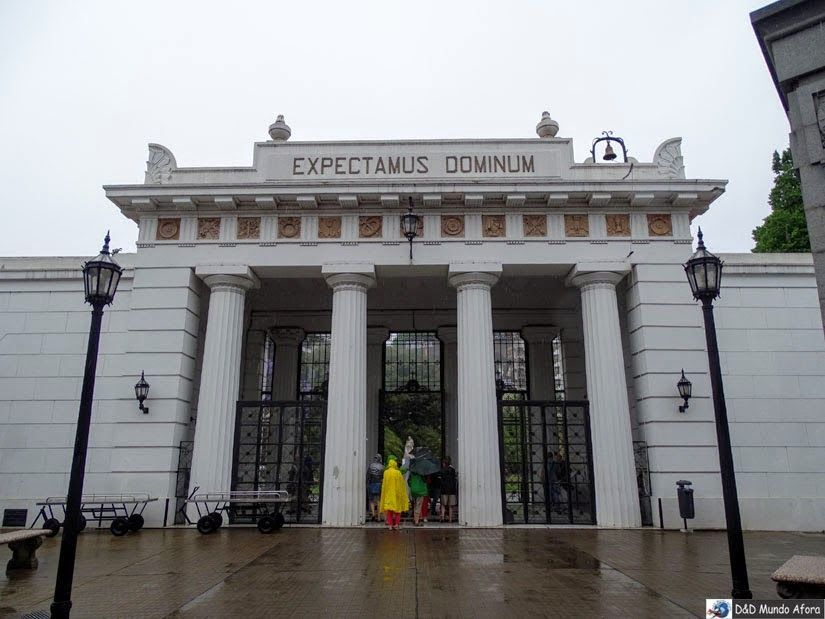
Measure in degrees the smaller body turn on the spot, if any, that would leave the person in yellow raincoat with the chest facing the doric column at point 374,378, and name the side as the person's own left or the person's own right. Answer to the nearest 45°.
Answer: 0° — they already face it

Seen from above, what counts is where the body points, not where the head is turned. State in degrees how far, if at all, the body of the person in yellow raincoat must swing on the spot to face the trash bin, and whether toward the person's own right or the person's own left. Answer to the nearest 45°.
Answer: approximately 90° to the person's own right

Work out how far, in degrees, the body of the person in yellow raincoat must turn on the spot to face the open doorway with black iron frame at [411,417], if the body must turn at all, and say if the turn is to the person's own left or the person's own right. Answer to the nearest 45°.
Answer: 0° — they already face it

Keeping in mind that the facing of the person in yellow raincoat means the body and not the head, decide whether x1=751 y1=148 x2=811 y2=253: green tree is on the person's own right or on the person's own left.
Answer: on the person's own right

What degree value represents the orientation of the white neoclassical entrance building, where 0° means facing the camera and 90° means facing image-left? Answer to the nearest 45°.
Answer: approximately 0°

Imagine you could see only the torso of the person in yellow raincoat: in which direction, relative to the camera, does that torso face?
away from the camera
